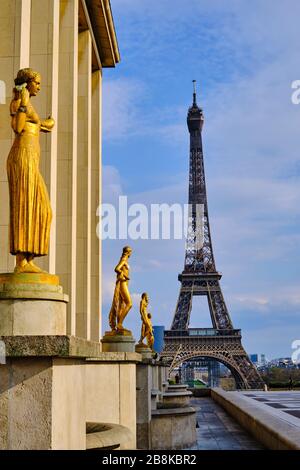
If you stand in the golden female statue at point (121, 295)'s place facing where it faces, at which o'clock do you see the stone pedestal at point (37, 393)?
The stone pedestal is roughly at 3 o'clock from the golden female statue.

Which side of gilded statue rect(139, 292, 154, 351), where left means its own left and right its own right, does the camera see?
right

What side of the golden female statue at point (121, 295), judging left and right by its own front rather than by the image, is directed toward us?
right

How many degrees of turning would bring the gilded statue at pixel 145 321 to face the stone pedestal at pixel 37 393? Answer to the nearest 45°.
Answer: approximately 90° to its right

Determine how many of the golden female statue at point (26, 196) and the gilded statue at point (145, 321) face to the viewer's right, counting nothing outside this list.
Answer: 2

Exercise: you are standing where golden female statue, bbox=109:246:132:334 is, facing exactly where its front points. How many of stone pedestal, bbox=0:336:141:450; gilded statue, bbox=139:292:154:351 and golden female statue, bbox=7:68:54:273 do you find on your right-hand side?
2

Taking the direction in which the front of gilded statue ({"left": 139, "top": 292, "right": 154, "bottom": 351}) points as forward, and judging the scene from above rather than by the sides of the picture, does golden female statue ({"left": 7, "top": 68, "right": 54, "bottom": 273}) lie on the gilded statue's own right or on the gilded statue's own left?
on the gilded statue's own right

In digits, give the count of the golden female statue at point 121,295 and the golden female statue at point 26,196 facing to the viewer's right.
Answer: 2

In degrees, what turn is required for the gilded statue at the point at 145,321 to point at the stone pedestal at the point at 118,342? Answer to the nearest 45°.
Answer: approximately 90° to its right

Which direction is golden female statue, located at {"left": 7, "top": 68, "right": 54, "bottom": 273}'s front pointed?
to the viewer's right
